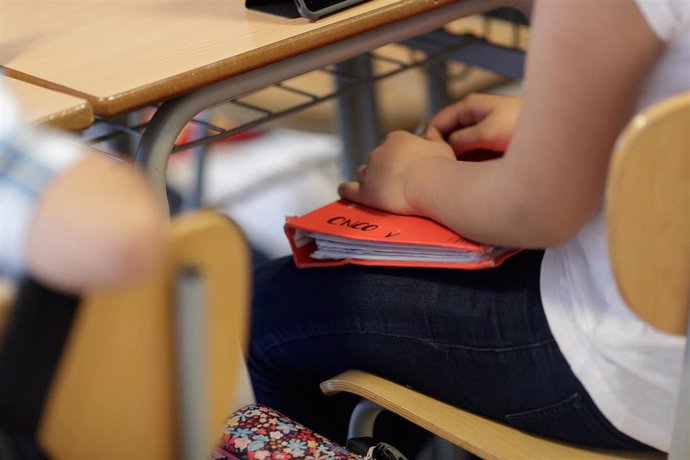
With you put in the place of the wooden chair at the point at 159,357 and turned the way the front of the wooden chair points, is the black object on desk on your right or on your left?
on your right

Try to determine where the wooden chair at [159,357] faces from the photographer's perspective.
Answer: facing away from the viewer and to the left of the viewer

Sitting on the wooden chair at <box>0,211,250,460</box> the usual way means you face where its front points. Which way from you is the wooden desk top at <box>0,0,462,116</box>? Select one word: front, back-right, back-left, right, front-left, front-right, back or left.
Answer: front-right
